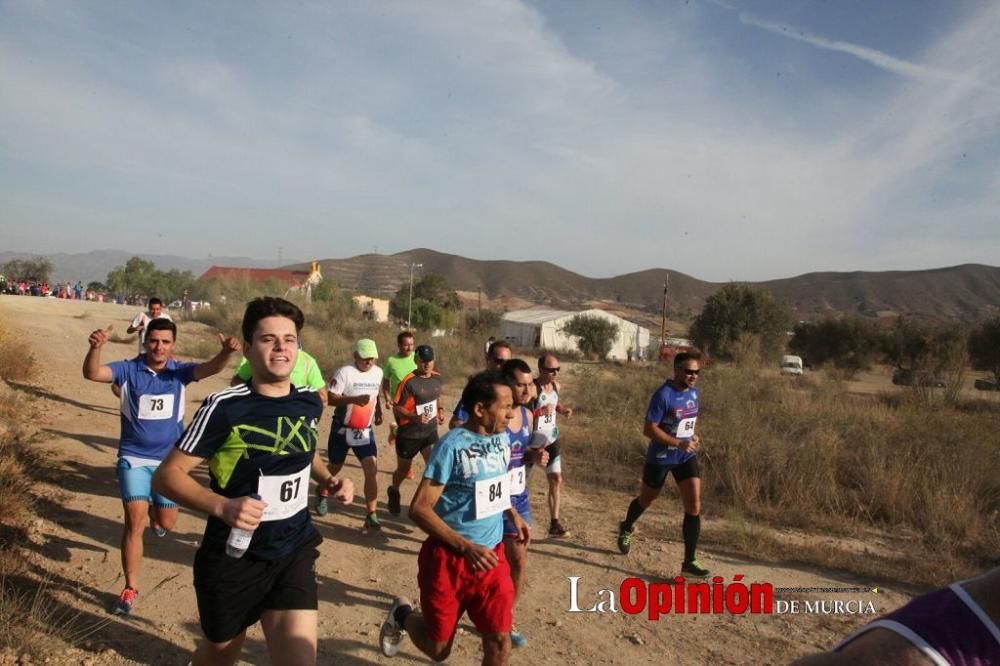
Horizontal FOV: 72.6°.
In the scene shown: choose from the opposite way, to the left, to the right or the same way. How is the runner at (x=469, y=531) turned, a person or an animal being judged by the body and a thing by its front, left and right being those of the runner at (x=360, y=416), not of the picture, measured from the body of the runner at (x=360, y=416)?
the same way

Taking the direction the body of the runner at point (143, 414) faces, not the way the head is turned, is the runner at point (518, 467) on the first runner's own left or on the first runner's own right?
on the first runner's own left

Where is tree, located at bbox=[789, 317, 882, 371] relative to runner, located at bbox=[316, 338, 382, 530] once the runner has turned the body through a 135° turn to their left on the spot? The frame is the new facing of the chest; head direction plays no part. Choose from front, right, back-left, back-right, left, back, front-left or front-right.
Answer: front-right

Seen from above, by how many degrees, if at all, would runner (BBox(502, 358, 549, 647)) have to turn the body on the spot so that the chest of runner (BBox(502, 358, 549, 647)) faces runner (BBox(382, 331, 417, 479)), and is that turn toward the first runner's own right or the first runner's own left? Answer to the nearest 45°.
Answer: approximately 180°

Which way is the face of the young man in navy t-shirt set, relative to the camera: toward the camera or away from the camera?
toward the camera

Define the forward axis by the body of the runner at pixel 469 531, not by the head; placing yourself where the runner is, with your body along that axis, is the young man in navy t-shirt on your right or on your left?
on your right

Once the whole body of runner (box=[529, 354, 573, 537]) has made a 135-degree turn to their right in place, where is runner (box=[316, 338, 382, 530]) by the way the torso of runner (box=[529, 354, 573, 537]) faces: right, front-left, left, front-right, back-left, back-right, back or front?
front

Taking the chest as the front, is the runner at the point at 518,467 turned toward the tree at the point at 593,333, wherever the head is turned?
no

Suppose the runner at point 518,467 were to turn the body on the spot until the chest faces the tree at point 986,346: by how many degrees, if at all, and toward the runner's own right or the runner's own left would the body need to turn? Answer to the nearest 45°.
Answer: approximately 90° to the runner's own left

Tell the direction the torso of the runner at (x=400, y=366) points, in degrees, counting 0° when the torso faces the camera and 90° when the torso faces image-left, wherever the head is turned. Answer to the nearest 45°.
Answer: approximately 315°

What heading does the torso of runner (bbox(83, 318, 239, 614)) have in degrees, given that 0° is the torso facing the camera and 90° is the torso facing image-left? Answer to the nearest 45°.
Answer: approximately 0°

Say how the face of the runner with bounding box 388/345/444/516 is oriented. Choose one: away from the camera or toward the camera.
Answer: toward the camera

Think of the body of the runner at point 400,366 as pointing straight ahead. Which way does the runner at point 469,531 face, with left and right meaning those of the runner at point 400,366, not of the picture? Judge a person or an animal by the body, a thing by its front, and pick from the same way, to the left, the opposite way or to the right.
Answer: the same way

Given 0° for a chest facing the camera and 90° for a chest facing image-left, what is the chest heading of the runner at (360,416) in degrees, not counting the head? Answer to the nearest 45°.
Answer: approximately 315°

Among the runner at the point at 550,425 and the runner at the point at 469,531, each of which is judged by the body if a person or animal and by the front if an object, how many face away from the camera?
0

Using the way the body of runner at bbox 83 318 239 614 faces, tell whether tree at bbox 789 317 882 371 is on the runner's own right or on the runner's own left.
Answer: on the runner's own left

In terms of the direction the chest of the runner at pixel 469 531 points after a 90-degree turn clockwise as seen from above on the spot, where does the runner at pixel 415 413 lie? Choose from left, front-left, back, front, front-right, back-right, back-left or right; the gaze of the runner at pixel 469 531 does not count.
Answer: back-right

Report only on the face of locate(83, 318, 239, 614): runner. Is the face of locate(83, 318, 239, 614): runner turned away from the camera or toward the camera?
toward the camera
